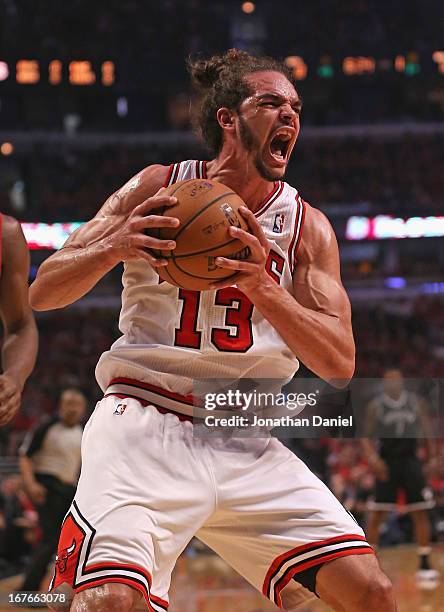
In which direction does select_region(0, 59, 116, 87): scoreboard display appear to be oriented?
toward the camera

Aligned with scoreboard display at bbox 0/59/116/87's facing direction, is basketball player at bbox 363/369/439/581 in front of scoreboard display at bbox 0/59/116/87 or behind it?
in front

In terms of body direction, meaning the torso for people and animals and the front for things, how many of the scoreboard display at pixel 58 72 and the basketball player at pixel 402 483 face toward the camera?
2

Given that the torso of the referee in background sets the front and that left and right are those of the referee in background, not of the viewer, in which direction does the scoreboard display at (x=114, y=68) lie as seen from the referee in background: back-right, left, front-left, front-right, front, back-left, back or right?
back-left

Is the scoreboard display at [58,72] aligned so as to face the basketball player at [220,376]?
yes

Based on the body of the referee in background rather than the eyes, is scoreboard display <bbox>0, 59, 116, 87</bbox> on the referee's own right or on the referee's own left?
on the referee's own left

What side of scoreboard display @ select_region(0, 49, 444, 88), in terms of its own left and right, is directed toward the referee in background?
front

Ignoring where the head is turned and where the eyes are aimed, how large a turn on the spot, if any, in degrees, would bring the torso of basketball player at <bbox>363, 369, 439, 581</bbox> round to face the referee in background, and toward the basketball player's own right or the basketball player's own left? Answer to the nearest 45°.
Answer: approximately 45° to the basketball player's own right

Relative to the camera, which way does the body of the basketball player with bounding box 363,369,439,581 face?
toward the camera

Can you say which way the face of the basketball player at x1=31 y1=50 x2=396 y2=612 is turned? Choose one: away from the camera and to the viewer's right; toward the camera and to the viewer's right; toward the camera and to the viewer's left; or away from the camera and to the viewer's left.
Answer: toward the camera and to the viewer's right

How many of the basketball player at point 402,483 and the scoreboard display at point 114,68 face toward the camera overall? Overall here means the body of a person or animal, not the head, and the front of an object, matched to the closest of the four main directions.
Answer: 2

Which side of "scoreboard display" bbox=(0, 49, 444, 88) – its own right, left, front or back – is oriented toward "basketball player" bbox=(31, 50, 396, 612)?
front
